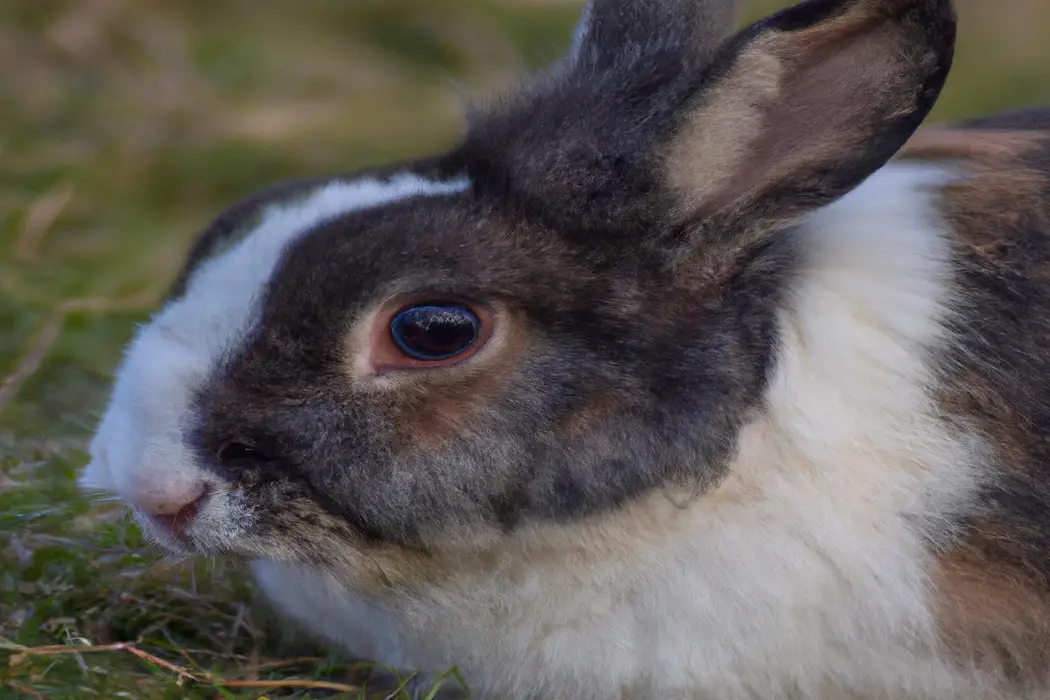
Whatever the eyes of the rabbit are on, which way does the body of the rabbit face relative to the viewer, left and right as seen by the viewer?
facing to the left of the viewer

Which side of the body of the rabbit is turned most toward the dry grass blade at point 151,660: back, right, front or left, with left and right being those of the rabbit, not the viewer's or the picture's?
front
